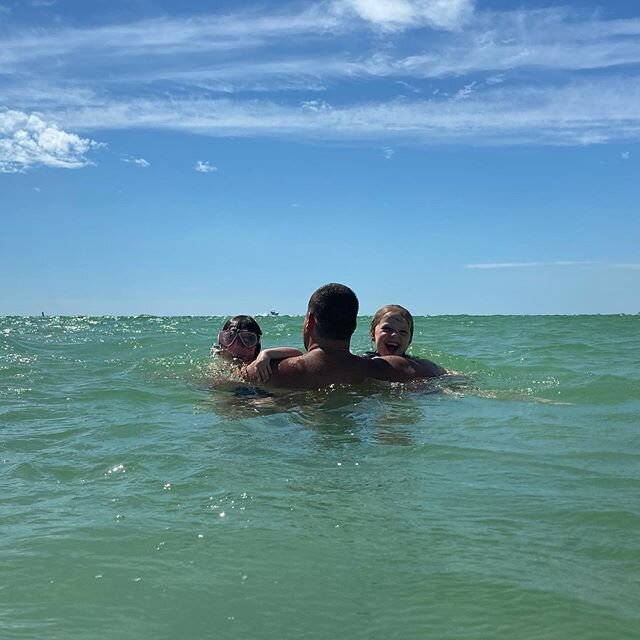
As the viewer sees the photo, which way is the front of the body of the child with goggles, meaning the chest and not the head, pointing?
toward the camera

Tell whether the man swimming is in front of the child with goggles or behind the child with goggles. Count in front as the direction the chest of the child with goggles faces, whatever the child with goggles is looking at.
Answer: in front
